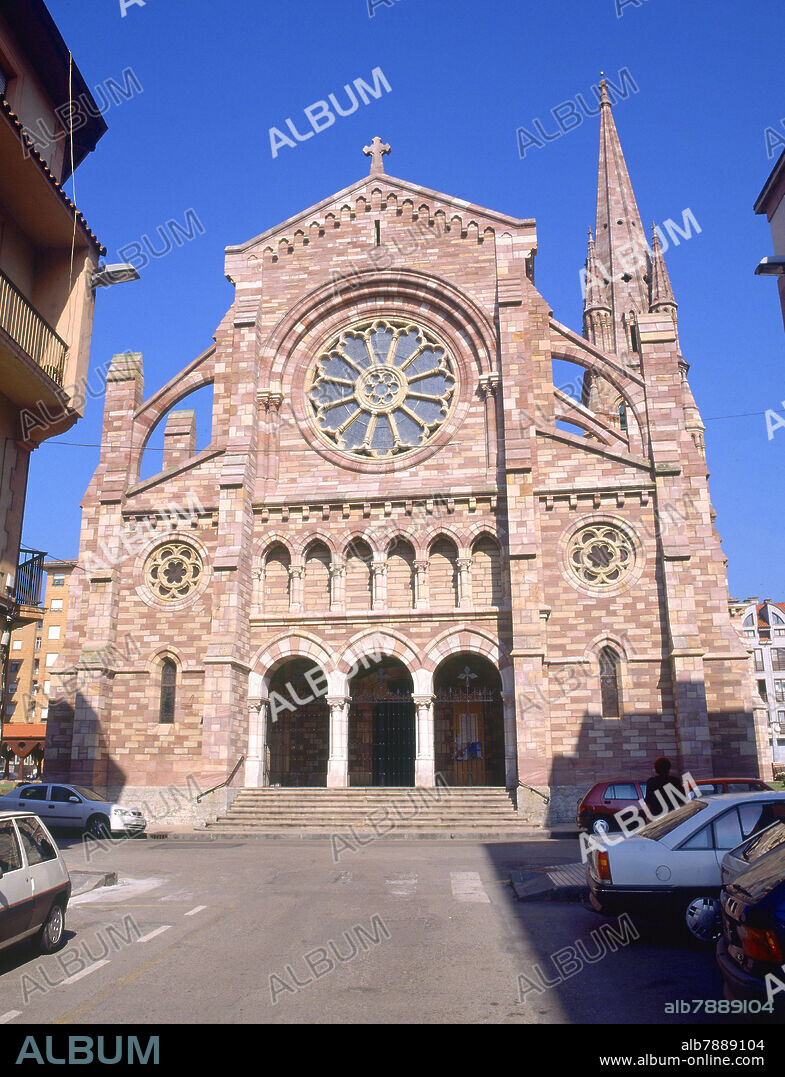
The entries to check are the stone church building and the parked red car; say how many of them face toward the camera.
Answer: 1

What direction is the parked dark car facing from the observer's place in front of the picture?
facing away from the viewer and to the right of the viewer

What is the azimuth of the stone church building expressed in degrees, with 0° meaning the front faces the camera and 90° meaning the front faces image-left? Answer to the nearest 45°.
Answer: approximately 0°

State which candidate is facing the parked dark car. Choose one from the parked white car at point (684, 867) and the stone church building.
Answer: the stone church building

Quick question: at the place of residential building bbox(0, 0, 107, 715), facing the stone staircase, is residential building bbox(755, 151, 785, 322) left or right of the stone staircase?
right

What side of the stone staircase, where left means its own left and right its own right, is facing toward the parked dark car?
front

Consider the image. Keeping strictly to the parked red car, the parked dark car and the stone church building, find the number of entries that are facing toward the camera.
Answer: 1

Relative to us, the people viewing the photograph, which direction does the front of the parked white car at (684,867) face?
facing away from the viewer and to the right of the viewer
